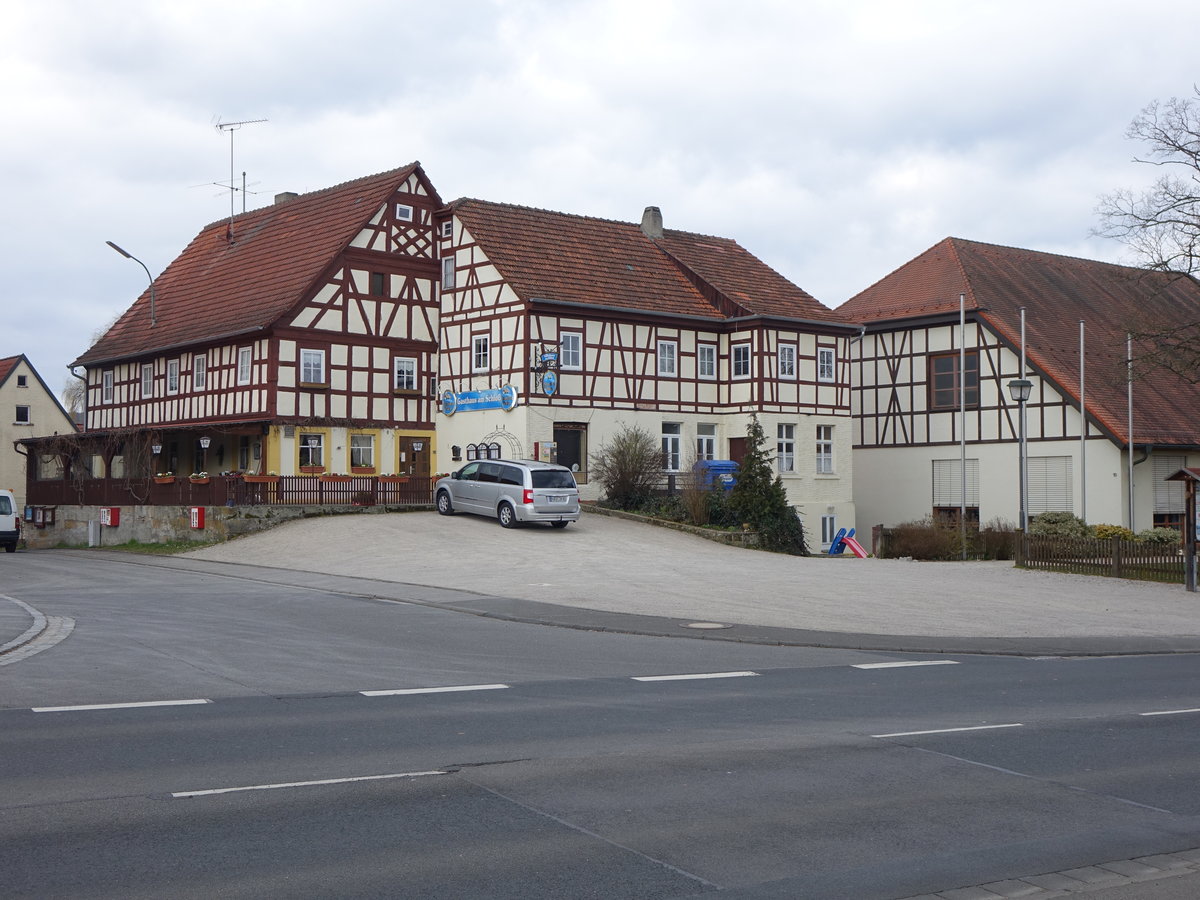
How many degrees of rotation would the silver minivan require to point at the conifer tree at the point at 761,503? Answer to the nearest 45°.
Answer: approximately 135° to its right

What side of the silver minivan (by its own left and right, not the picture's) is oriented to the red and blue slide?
right

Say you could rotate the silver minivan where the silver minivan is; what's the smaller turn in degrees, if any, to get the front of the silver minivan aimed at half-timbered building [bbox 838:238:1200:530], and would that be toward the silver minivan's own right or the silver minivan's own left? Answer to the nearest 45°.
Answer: approximately 90° to the silver minivan's own right

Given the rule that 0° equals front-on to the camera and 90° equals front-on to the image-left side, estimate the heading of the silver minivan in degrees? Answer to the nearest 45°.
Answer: approximately 135°

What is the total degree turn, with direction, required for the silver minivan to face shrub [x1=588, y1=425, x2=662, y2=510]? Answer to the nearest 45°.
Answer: approximately 90° to its right

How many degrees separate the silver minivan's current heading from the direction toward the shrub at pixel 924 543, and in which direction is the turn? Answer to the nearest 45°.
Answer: approximately 135° to its right

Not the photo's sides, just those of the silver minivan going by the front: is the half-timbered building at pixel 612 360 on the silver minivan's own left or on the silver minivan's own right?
on the silver minivan's own right

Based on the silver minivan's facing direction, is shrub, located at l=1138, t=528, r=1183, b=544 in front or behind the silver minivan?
behind

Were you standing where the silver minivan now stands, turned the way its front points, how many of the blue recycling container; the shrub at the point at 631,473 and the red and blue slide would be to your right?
3

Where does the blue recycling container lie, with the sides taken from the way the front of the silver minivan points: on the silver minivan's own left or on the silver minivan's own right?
on the silver minivan's own right

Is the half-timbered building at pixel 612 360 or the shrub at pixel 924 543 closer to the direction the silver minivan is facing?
the half-timbered building

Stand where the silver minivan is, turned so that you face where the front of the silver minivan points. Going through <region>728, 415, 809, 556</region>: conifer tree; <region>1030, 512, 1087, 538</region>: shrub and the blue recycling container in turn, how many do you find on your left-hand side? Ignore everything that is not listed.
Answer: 0

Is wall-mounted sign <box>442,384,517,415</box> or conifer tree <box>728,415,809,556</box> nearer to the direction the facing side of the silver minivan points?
the wall-mounted sign
